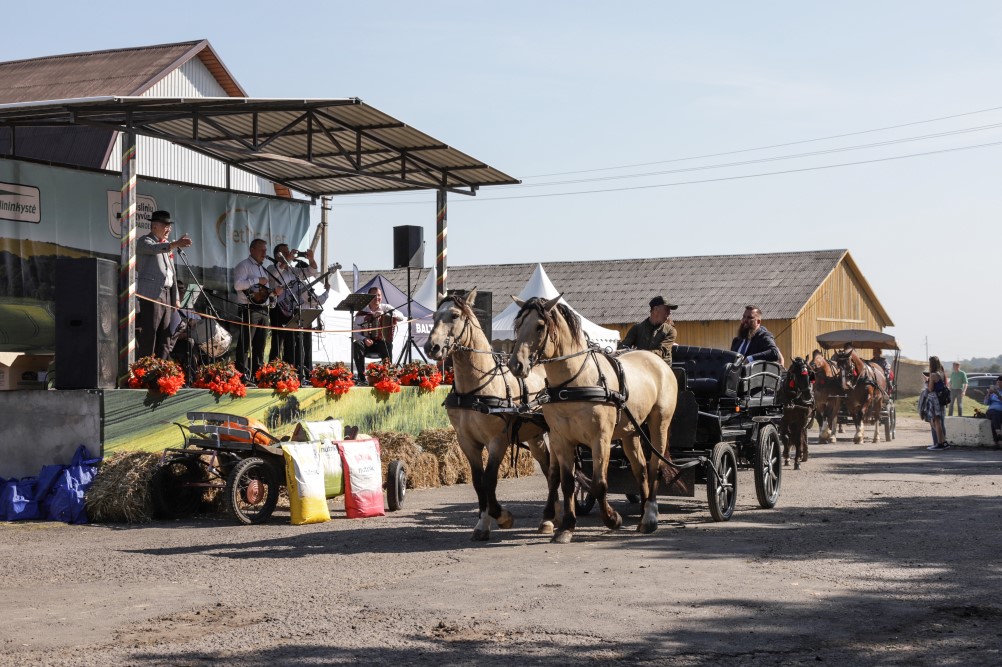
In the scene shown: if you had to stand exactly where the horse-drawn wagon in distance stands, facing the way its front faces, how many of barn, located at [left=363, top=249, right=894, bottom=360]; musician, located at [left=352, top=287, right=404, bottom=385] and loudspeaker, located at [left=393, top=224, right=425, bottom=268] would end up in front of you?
2

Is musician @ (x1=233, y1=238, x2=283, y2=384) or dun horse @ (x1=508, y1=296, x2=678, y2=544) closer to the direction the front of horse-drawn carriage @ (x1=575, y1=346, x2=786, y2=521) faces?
the dun horse

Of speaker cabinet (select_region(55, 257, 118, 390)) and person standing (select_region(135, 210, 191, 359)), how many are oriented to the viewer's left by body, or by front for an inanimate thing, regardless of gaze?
0

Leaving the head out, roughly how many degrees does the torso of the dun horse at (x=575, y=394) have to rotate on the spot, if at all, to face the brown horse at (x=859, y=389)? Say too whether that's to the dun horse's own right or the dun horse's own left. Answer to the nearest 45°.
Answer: approximately 135° to the dun horse's own right

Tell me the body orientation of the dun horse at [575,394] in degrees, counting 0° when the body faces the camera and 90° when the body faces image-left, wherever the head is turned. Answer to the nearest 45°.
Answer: approximately 45°

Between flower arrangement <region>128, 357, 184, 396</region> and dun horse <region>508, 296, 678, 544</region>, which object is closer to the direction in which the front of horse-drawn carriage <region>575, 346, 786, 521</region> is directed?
the dun horse

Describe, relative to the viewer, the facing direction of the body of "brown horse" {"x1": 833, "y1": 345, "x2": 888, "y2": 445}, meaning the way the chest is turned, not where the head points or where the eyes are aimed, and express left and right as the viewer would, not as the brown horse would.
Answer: facing the viewer and to the left of the viewer

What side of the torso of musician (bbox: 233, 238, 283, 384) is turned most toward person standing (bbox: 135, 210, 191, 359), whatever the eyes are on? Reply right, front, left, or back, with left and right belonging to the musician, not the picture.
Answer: right

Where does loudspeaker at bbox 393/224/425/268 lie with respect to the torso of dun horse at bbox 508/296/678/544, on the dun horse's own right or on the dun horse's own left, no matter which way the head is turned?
on the dun horse's own right

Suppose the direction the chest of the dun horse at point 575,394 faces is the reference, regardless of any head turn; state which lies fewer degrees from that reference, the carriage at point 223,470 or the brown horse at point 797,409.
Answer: the carriage

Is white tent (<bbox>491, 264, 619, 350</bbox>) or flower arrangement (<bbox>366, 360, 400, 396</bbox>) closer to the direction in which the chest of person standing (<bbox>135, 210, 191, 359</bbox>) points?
the flower arrangement

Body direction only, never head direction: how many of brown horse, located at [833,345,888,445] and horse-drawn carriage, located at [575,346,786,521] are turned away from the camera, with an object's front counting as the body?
0

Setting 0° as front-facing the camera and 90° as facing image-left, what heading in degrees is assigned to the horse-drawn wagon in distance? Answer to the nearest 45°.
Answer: approximately 45°

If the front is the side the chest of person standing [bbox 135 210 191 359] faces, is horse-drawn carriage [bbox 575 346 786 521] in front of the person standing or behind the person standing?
in front
